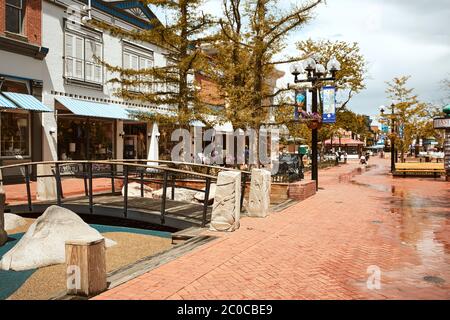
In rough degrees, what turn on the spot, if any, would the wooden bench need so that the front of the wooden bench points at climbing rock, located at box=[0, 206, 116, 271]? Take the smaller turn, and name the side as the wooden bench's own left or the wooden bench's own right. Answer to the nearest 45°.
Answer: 0° — it already faces it

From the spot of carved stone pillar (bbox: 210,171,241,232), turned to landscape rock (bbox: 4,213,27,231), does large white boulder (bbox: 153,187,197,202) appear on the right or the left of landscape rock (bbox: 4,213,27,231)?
right
